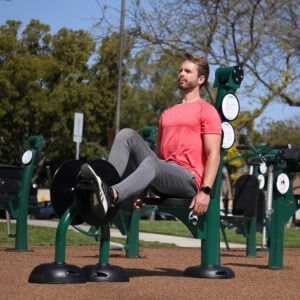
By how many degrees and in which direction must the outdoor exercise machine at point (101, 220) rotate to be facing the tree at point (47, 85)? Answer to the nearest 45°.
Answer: approximately 90° to its right

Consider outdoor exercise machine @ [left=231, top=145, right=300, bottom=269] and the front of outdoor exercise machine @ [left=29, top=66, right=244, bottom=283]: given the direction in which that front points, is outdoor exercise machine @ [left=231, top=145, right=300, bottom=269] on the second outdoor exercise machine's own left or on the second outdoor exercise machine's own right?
on the second outdoor exercise machine's own right

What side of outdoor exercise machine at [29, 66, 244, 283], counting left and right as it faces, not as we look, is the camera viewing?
left

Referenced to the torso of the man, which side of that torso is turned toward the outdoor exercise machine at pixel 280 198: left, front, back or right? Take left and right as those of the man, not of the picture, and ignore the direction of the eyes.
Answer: back

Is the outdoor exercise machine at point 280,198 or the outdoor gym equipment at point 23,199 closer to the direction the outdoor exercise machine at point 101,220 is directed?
the outdoor gym equipment

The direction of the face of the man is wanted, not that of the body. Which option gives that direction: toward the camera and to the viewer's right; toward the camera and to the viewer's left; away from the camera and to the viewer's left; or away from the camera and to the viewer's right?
toward the camera and to the viewer's left

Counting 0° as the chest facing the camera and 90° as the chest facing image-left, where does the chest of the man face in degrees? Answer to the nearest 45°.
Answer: approximately 45°

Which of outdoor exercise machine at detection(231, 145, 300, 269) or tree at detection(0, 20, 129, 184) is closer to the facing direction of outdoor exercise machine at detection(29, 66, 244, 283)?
the tree
